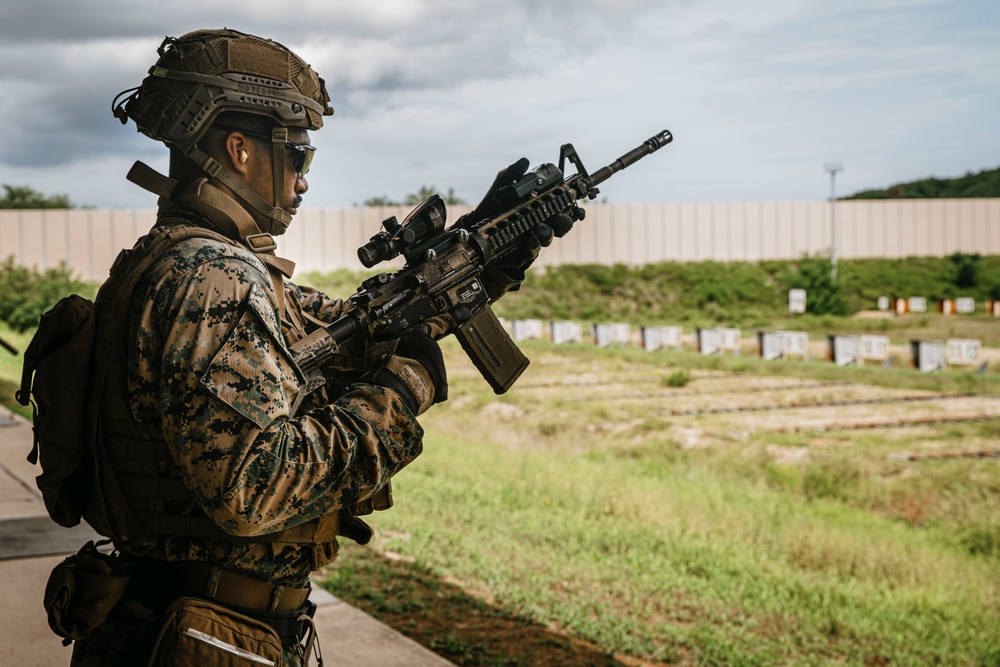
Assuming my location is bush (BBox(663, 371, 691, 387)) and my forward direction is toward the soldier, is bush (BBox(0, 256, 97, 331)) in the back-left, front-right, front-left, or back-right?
back-right

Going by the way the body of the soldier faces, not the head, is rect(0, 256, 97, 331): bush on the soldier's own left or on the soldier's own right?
on the soldier's own left

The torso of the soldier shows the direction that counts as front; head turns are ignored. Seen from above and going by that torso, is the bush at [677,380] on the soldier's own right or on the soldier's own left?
on the soldier's own left

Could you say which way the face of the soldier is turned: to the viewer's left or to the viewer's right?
to the viewer's right

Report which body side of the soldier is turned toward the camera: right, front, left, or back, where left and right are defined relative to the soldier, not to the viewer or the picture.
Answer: right

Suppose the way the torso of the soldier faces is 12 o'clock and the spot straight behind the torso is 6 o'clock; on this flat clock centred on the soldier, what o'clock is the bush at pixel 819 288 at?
The bush is roughly at 10 o'clock from the soldier.
